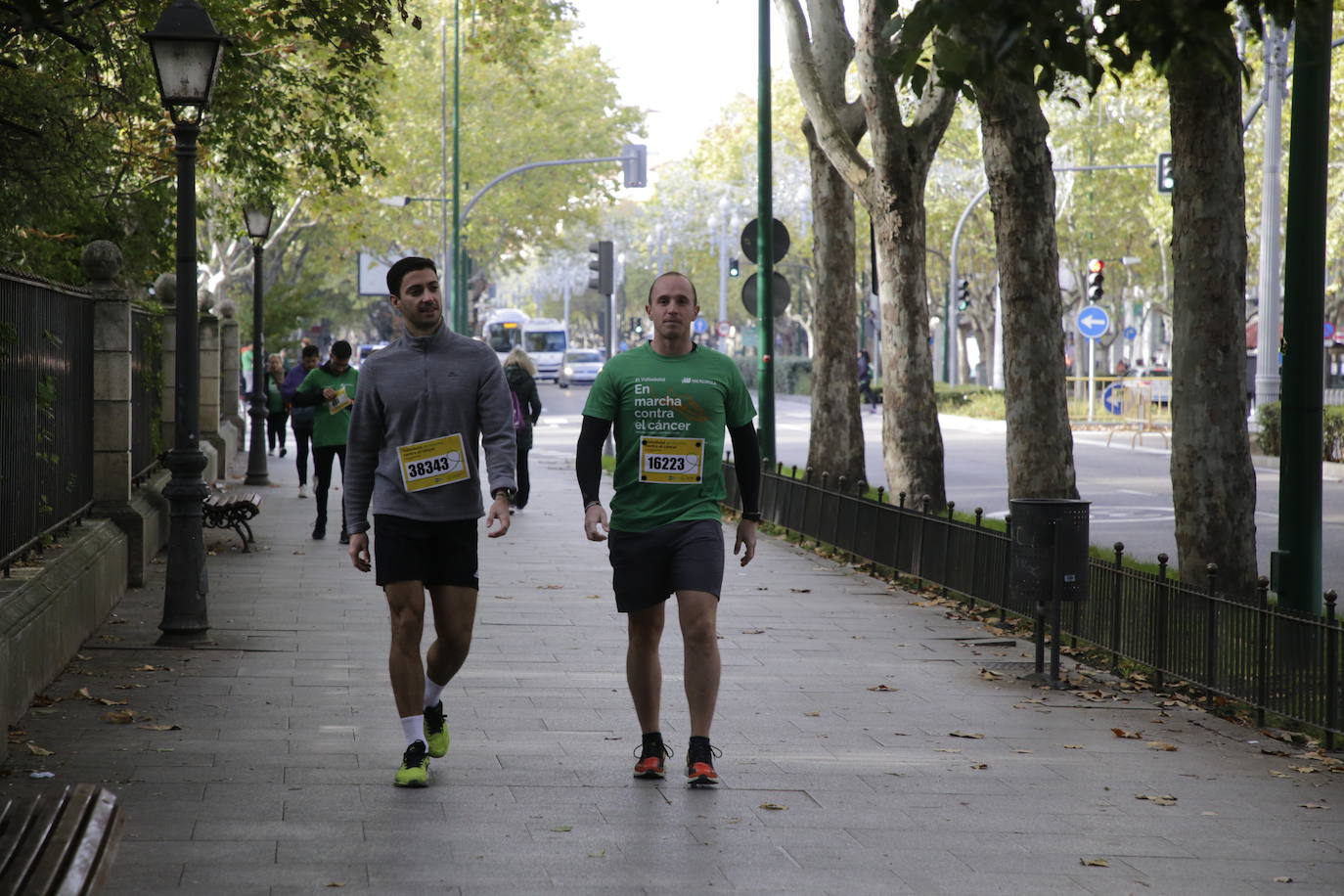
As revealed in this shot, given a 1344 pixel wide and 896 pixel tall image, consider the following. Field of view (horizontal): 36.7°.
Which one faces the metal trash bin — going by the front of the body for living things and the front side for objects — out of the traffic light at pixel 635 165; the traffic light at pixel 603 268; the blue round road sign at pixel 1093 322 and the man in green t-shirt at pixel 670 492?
the blue round road sign

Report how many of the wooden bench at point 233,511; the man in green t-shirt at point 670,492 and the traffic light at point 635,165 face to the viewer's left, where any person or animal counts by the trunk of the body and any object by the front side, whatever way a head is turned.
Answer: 0

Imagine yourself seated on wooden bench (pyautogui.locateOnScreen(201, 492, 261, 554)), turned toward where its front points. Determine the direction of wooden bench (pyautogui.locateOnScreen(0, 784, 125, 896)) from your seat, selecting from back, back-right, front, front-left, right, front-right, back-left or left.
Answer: right

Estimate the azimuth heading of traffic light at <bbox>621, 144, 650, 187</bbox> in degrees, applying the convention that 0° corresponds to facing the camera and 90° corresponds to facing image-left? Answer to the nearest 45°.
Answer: approximately 180°

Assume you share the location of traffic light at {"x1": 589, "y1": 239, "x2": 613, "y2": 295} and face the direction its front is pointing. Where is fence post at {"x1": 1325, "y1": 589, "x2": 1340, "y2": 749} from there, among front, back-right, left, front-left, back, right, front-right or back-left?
left

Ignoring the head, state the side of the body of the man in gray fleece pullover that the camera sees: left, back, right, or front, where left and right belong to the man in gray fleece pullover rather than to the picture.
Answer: front

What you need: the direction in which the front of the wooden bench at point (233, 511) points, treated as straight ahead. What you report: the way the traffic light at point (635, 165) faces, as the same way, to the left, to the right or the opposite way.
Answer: to the left

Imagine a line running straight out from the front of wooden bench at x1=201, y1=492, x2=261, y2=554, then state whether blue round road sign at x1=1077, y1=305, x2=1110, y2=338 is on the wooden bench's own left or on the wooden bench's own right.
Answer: on the wooden bench's own left

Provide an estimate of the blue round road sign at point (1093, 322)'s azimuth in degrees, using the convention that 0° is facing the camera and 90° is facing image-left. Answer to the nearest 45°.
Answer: approximately 0°

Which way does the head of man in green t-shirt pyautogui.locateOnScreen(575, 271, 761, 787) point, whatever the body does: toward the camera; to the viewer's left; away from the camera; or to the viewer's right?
toward the camera

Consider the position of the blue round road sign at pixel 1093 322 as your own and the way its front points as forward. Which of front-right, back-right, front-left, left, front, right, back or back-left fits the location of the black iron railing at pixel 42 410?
front

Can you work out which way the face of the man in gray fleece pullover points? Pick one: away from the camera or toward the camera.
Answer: toward the camera

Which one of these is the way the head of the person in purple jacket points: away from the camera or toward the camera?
toward the camera

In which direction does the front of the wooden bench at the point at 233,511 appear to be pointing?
to the viewer's right

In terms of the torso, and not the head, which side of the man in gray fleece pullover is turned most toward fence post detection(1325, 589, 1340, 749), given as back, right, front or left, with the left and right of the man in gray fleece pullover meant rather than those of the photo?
left
